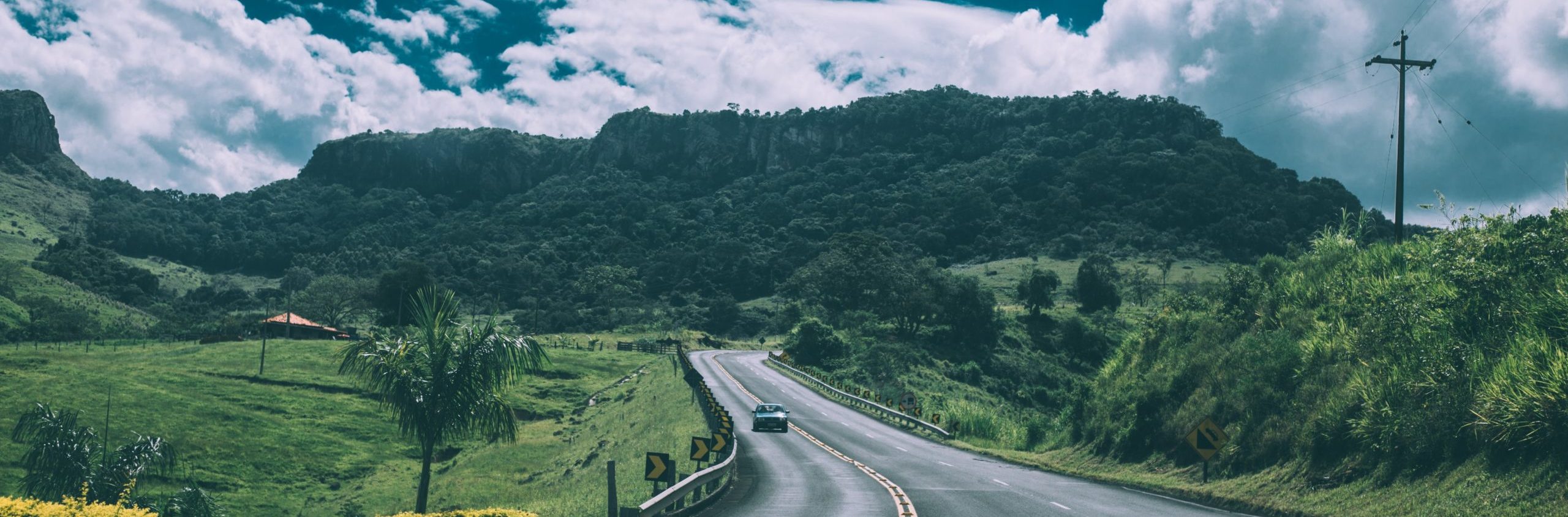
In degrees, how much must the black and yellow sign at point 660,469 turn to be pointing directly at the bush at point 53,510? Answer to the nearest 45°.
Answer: approximately 45° to its right

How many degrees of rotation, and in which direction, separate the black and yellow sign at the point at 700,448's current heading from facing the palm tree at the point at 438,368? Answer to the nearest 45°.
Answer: approximately 90° to its right

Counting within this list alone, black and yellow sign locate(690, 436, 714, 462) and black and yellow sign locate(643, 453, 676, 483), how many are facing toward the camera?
2

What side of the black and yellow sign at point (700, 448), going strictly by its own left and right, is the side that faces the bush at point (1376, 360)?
left

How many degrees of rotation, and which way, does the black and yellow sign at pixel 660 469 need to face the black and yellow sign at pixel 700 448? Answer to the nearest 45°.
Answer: approximately 180°

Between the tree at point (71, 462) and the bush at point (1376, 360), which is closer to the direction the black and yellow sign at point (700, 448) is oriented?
the bush

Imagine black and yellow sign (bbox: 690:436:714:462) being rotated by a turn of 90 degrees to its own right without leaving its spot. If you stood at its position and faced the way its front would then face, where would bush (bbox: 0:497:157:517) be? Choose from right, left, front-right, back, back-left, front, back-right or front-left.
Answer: front-left

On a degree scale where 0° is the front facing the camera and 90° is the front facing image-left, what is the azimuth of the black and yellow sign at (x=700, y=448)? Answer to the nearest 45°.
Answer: approximately 0°

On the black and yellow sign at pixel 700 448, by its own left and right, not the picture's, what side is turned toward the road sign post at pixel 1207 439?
left
